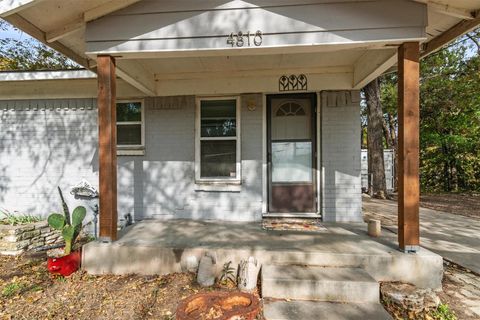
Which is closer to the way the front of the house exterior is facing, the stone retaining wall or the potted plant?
the potted plant

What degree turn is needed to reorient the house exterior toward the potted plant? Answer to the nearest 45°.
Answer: approximately 45° to its right

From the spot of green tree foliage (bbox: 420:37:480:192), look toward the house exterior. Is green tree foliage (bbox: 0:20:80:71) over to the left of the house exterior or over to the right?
right

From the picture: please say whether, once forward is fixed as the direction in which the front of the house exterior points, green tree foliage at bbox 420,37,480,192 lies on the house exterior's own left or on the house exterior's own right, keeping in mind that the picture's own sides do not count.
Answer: on the house exterior's own left

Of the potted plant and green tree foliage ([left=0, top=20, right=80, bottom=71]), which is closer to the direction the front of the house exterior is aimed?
the potted plant

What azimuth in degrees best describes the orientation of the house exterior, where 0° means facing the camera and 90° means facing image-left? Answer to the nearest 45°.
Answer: approximately 0°

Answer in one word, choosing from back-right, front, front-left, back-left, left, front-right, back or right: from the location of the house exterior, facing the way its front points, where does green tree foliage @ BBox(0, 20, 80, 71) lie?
back-right

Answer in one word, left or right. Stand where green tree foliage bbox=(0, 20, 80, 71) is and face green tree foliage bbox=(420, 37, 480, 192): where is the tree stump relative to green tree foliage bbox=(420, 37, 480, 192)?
right

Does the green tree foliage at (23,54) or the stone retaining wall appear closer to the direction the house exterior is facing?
the stone retaining wall
